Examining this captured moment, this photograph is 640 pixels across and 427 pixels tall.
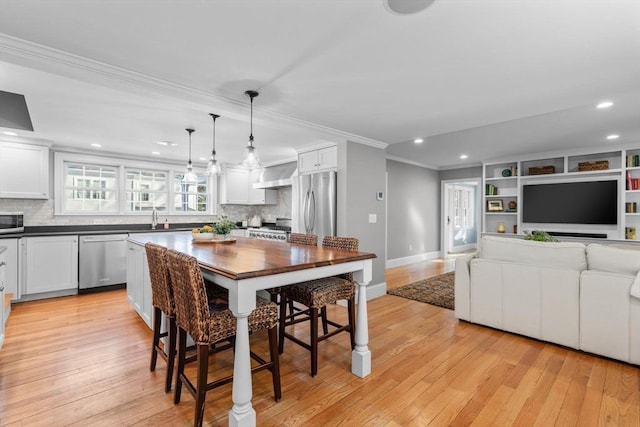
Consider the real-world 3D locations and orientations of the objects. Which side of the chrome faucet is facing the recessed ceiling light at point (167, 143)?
front

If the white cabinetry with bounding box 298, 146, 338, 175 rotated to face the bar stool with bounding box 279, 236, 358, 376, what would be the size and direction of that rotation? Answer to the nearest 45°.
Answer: approximately 45° to its left

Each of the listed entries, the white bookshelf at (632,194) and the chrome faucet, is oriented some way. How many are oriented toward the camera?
2

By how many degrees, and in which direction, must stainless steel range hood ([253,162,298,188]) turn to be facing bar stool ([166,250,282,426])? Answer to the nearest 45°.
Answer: approximately 45° to its left

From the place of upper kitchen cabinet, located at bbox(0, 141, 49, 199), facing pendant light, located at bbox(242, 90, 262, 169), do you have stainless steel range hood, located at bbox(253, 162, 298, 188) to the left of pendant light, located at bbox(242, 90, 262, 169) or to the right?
left

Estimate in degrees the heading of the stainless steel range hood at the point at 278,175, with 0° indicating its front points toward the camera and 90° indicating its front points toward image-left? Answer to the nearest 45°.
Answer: approximately 45°

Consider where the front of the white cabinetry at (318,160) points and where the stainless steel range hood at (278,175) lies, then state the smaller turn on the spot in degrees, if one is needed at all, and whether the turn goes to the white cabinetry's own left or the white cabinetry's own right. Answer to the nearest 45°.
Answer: approximately 90° to the white cabinetry's own right

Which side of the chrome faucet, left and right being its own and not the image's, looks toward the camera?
front

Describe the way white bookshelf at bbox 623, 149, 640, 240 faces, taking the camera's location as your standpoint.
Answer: facing the viewer

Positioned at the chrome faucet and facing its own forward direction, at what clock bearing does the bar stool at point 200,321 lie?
The bar stool is roughly at 12 o'clock from the chrome faucet.

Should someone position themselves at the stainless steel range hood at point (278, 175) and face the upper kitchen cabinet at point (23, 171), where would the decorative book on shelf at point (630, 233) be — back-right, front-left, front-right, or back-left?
back-left

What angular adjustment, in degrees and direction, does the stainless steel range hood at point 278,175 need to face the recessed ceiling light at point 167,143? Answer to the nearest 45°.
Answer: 0° — it already faces it

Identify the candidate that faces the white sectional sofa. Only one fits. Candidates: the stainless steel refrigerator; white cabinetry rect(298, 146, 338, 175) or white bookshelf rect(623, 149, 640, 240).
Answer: white bookshelf rect(623, 149, 640, 240)

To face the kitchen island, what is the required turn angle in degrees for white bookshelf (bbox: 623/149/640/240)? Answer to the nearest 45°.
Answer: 0° — it already faces it

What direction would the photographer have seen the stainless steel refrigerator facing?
facing the viewer and to the left of the viewer
